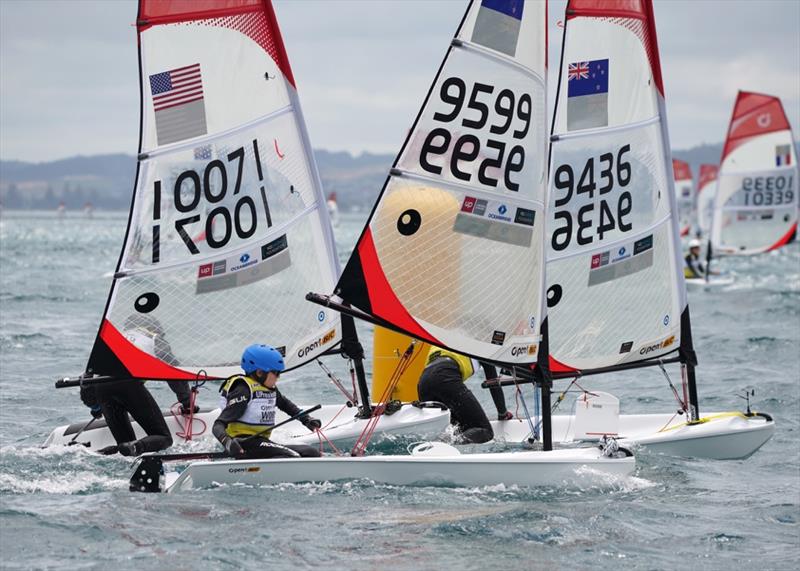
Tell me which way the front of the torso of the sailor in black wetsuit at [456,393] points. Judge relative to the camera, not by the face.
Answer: to the viewer's right

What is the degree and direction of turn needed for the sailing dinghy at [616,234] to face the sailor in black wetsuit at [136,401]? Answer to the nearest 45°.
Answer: approximately 180°

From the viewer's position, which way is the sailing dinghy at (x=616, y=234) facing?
facing to the right of the viewer

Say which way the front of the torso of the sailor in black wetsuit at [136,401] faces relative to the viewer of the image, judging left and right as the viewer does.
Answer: facing to the right of the viewer

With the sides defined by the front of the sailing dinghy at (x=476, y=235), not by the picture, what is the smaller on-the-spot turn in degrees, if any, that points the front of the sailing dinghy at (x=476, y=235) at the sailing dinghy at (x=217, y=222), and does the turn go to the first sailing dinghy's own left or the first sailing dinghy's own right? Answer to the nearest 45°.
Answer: approximately 135° to the first sailing dinghy's own left

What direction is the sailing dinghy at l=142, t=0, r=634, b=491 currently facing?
to the viewer's right

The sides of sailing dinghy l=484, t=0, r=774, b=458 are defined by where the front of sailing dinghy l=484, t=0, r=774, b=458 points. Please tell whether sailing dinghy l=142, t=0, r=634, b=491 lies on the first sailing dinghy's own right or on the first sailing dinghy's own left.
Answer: on the first sailing dinghy's own right

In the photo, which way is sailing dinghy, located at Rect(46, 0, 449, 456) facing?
to the viewer's right

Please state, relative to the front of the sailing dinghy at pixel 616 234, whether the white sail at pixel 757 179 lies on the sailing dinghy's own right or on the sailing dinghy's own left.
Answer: on the sailing dinghy's own left

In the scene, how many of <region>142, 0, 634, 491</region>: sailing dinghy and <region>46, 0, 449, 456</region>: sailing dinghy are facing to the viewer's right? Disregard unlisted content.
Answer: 2

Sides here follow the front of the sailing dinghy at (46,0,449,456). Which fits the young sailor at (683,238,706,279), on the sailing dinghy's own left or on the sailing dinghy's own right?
on the sailing dinghy's own left
